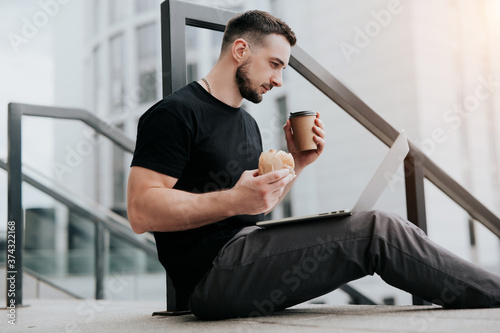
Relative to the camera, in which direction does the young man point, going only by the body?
to the viewer's right

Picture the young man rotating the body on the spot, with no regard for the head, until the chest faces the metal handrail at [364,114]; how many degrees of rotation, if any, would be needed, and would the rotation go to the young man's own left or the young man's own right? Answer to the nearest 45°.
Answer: approximately 45° to the young man's own left

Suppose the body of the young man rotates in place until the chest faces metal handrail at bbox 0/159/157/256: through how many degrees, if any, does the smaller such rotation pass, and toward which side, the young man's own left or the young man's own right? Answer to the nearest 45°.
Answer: approximately 135° to the young man's own left

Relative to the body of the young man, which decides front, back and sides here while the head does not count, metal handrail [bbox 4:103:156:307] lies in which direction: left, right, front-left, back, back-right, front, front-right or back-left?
back-left
